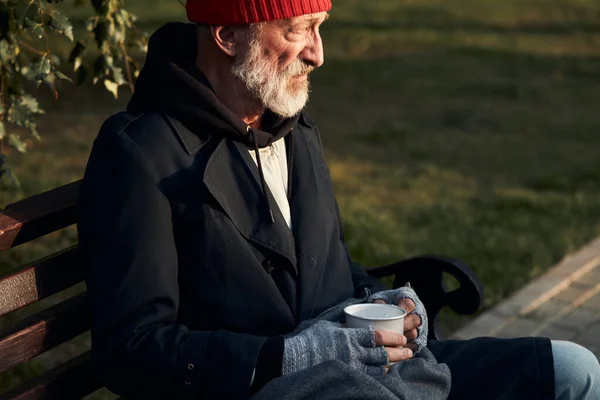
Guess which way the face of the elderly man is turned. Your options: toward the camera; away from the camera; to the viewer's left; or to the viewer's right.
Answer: to the viewer's right

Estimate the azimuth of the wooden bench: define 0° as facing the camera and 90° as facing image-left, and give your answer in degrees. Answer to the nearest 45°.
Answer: approximately 315°

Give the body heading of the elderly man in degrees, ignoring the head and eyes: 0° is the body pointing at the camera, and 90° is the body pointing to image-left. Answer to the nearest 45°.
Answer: approximately 315°
